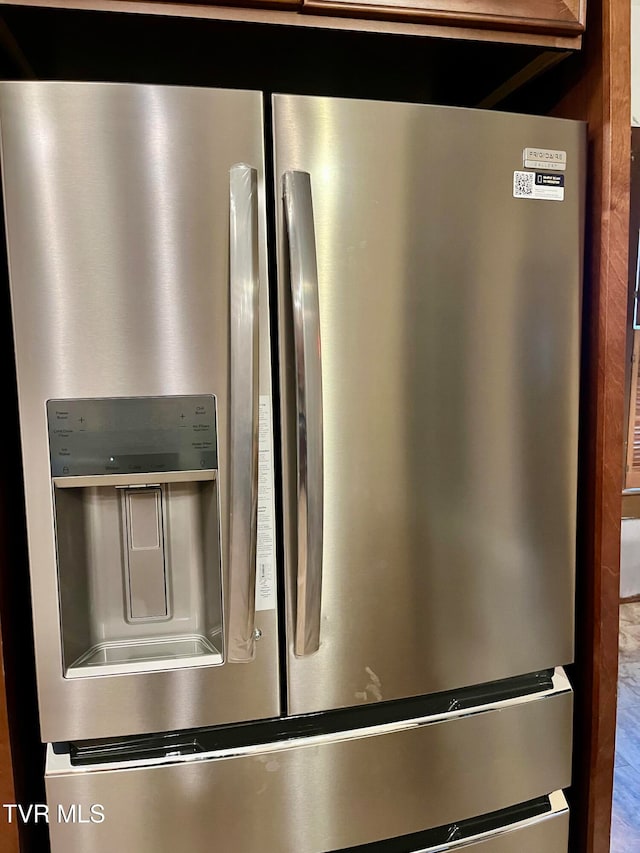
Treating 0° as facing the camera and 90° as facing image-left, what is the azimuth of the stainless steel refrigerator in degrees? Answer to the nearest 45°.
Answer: approximately 0°
